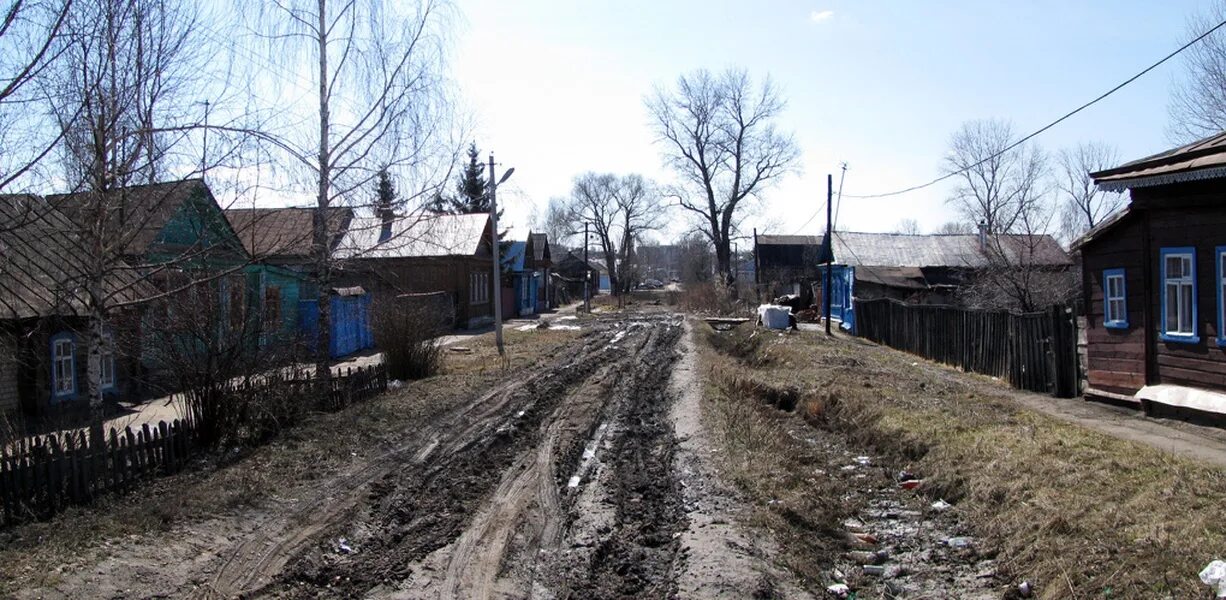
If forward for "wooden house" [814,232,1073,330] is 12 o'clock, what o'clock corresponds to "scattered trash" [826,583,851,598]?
The scattered trash is roughly at 9 o'clock from the wooden house.

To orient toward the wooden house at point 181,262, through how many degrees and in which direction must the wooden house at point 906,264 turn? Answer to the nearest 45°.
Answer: approximately 90° to its left

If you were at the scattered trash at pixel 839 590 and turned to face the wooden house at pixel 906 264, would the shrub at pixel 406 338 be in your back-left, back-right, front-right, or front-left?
front-left

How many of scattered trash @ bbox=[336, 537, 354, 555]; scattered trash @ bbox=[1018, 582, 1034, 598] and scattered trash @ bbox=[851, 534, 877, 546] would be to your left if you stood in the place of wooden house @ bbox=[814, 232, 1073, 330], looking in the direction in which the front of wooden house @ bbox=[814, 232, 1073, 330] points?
3

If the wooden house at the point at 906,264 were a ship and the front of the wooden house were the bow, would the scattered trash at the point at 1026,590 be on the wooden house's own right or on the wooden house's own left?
on the wooden house's own left

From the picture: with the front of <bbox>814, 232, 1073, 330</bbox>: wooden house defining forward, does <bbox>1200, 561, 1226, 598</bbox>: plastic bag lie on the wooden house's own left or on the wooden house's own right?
on the wooden house's own left

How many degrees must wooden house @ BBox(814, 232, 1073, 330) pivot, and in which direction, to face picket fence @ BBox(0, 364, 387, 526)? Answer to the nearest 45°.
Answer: approximately 90° to its left

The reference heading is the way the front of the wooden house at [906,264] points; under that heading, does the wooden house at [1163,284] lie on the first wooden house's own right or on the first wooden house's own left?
on the first wooden house's own left

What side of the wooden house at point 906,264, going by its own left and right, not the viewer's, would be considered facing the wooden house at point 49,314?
left

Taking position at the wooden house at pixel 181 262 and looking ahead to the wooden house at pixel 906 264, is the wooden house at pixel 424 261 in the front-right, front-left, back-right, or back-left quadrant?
front-left

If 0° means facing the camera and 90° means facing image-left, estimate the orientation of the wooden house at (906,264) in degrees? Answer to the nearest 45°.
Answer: approximately 90°
